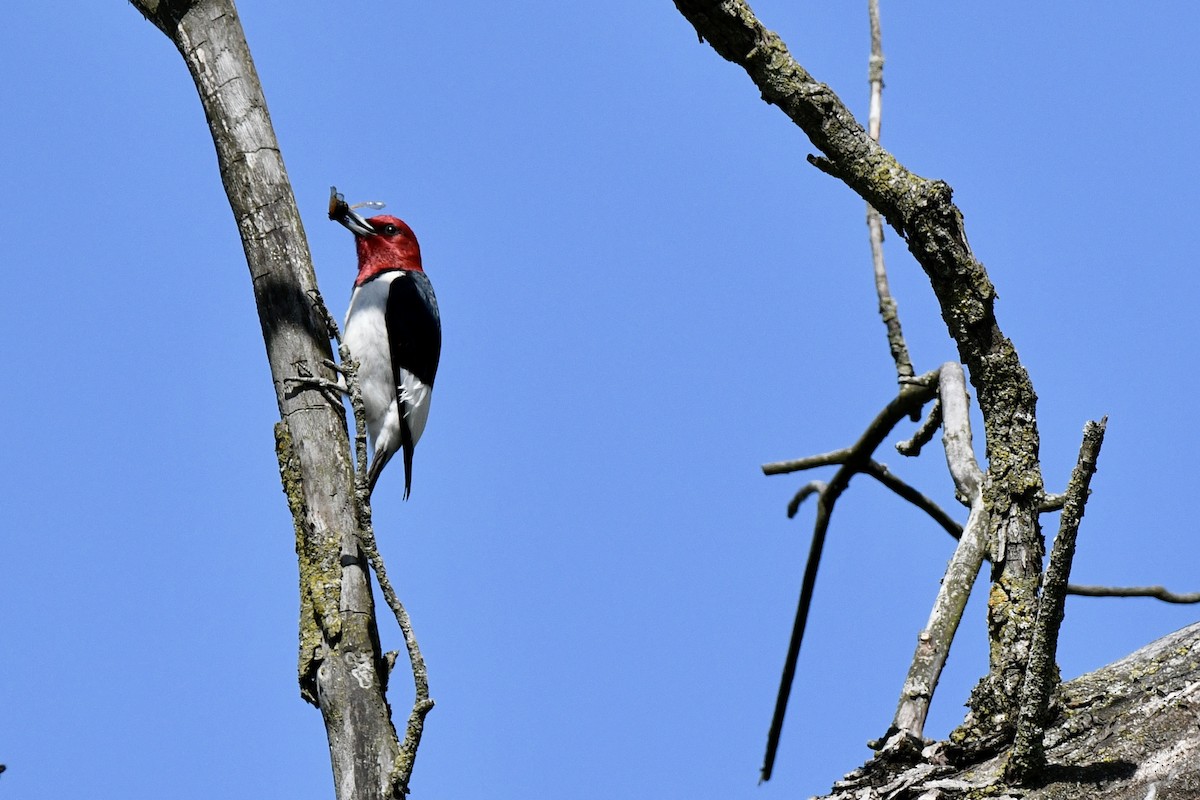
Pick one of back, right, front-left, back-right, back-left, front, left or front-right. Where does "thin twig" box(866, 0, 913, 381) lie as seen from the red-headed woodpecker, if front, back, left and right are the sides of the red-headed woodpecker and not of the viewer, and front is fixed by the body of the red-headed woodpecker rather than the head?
back-left

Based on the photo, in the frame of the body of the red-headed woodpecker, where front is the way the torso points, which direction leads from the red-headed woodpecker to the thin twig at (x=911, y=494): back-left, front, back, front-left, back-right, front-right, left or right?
back-left

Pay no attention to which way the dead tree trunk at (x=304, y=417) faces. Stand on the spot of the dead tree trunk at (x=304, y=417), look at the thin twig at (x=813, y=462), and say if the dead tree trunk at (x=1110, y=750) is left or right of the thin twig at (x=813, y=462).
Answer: right

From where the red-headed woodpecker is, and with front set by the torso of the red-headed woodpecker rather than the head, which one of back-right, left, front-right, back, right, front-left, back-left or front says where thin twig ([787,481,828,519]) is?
back-left

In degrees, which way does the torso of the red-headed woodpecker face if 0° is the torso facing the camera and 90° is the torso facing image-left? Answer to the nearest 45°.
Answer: approximately 90°
